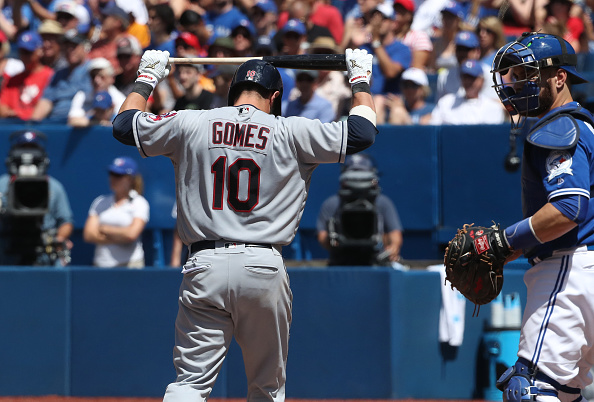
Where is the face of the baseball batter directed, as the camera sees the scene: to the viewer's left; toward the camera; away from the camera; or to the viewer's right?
away from the camera

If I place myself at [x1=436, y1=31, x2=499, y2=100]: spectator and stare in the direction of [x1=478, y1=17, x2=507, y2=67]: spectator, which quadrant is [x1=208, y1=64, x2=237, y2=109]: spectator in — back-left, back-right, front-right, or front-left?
back-left

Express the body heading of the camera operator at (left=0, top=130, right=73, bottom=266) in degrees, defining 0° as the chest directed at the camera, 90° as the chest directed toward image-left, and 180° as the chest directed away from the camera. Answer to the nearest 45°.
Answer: approximately 0°

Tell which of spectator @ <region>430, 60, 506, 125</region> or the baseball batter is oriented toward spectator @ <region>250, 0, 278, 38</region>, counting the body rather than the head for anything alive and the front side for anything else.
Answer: the baseball batter

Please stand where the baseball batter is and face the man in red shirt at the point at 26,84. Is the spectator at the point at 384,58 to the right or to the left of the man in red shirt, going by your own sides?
right

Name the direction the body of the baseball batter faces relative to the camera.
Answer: away from the camera

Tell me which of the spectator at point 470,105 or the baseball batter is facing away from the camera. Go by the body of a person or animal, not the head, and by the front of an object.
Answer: the baseball batter
